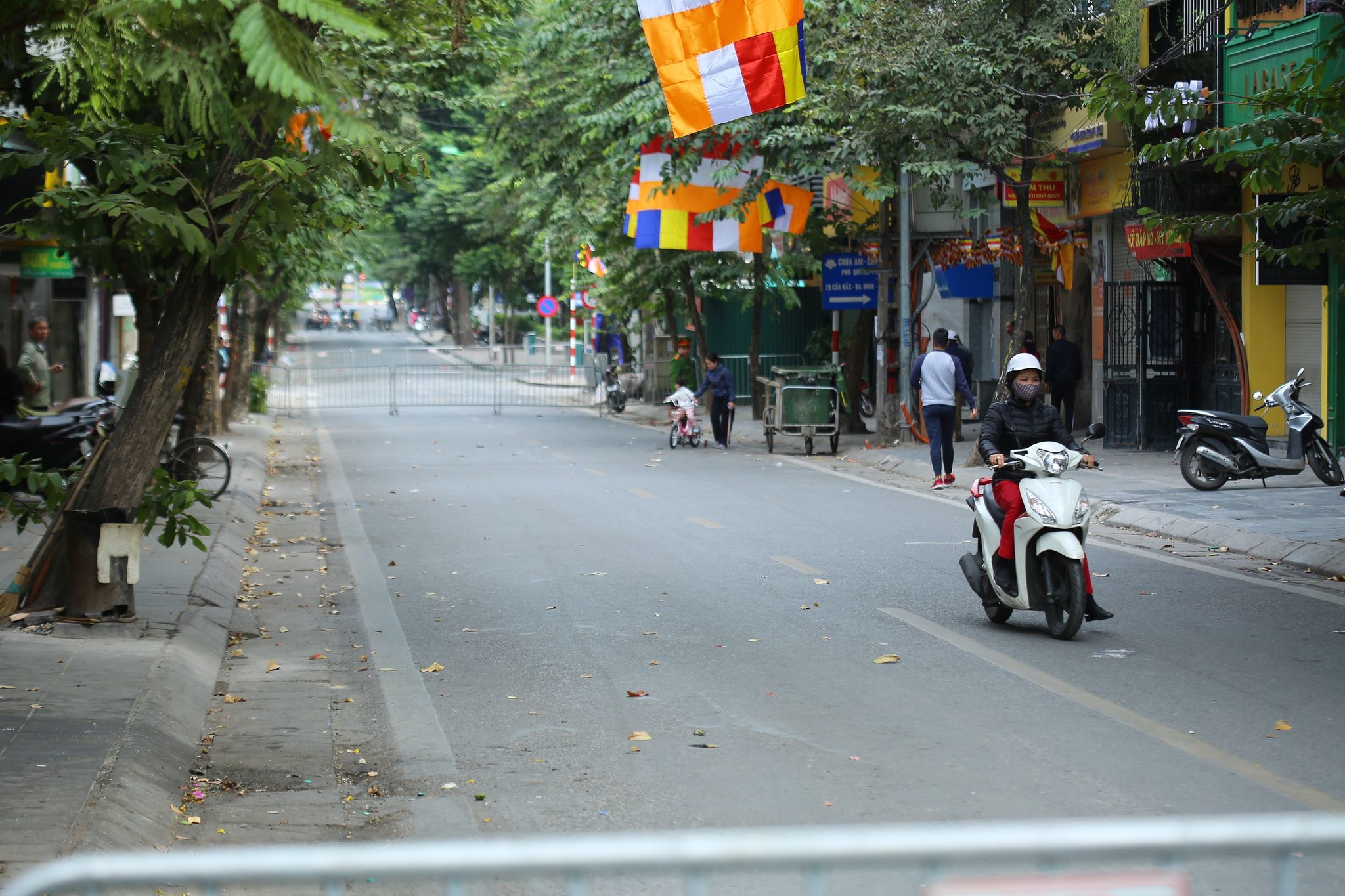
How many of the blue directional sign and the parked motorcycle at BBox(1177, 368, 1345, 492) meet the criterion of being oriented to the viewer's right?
1

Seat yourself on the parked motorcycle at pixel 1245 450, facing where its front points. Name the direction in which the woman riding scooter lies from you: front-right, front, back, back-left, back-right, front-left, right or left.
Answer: right

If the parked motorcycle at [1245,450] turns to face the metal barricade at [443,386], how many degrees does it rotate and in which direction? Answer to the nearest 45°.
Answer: approximately 135° to its left

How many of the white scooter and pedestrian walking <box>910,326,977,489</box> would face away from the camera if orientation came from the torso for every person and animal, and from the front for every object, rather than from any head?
1

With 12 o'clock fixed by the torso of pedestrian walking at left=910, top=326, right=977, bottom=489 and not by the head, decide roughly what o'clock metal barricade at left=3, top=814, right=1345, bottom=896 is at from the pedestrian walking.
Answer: The metal barricade is roughly at 6 o'clock from the pedestrian walking.

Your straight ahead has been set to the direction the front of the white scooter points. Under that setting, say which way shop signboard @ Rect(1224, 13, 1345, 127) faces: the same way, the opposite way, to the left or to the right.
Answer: to the right

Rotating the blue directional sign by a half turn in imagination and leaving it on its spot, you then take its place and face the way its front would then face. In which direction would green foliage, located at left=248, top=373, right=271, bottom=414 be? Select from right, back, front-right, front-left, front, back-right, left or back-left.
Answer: front-left

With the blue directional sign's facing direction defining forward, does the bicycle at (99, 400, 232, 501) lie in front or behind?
in front

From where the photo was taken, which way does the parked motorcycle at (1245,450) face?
to the viewer's right

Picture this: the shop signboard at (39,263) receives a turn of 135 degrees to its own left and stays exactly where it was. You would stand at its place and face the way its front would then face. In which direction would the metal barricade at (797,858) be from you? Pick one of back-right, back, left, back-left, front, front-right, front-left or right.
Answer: back-right

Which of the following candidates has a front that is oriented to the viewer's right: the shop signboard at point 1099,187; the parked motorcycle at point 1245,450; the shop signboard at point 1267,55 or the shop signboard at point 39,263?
the parked motorcycle

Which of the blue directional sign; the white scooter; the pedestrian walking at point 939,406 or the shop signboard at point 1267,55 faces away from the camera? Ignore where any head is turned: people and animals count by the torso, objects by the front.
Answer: the pedestrian walking

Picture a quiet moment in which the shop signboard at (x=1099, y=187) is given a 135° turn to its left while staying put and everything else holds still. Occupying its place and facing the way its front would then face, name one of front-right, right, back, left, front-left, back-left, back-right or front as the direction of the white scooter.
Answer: right

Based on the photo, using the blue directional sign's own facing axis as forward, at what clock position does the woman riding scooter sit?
The woman riding scooter is roughly at 12 o'clock from the blue directional sign.
